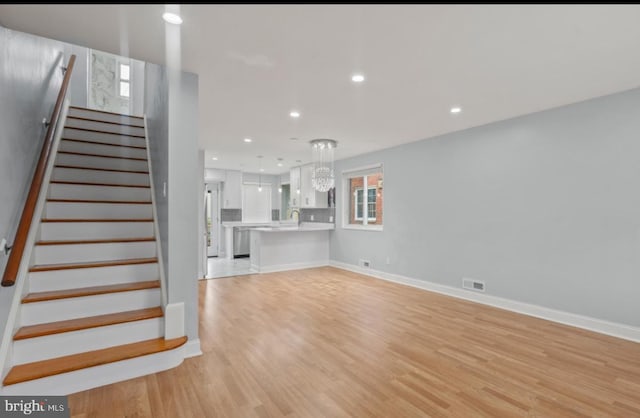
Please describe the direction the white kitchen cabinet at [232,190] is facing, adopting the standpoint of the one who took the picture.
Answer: facing the viewer

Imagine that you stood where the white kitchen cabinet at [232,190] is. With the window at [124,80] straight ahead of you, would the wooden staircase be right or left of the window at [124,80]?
left

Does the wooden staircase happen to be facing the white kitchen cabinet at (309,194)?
no

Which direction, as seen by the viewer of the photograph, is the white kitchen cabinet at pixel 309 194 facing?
facing the viewer and to the left of the viewer

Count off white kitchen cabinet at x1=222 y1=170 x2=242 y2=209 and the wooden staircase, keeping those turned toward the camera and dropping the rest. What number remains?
2

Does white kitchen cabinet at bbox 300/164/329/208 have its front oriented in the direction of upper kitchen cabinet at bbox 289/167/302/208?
no

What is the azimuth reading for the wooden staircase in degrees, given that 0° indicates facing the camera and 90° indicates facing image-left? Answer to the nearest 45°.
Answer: approximately 0°

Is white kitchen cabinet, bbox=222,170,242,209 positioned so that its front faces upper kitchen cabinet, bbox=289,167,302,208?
no

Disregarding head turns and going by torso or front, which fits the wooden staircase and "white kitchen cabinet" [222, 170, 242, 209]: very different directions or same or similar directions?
same or similar directions

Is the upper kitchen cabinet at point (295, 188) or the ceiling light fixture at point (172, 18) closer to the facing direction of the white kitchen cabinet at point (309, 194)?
the ceiling light fixture

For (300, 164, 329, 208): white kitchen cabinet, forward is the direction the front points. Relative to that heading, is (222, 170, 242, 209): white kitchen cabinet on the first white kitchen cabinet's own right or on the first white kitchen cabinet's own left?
on the first white kitchen cabinet's own right

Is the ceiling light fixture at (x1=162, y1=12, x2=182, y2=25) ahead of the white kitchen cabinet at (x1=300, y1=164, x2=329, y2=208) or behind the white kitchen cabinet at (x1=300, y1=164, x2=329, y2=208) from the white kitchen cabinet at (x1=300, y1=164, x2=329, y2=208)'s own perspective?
ahead

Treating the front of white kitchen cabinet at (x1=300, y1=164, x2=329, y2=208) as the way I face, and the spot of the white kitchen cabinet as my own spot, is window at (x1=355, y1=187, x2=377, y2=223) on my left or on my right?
on my left
